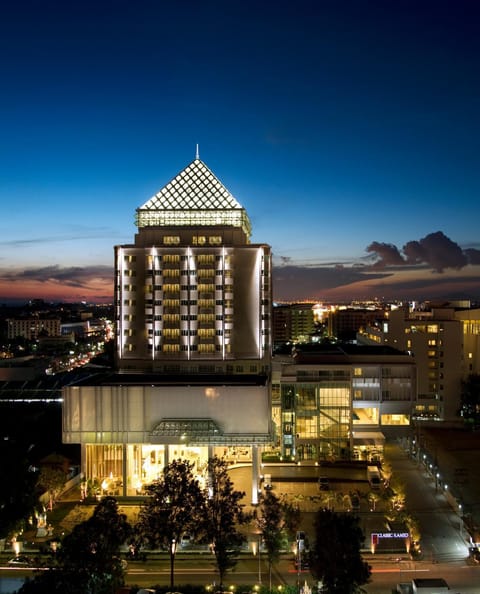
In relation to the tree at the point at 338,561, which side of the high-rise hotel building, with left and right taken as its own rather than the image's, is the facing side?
front

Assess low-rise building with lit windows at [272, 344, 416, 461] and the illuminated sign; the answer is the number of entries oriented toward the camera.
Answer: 2

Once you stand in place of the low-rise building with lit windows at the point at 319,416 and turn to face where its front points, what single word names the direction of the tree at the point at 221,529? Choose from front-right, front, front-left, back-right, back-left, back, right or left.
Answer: front

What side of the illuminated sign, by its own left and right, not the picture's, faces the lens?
front

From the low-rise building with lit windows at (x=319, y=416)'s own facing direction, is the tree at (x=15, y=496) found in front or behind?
in front

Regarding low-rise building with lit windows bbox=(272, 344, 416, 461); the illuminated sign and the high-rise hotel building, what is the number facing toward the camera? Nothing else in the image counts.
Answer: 3

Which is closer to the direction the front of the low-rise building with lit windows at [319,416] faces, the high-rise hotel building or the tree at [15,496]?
the tree

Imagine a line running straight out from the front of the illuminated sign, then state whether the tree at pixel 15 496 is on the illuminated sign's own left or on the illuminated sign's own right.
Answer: on the illuminated sign's own right

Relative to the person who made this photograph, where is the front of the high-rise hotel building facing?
facing the viewer

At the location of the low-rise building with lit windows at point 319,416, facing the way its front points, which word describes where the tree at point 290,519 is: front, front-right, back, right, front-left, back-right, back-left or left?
front

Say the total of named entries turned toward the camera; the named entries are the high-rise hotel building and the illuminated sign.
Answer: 2

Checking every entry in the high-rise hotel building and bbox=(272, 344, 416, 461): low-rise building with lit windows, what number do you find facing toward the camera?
2

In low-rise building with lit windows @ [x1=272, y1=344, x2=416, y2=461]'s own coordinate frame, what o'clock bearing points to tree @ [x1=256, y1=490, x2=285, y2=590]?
The tree is roughly at 12 o'clock from the low-rise building with lit windows.

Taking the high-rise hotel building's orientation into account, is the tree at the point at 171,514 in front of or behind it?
in front

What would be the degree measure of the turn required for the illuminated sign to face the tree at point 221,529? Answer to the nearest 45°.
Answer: approximately 45° to its right
